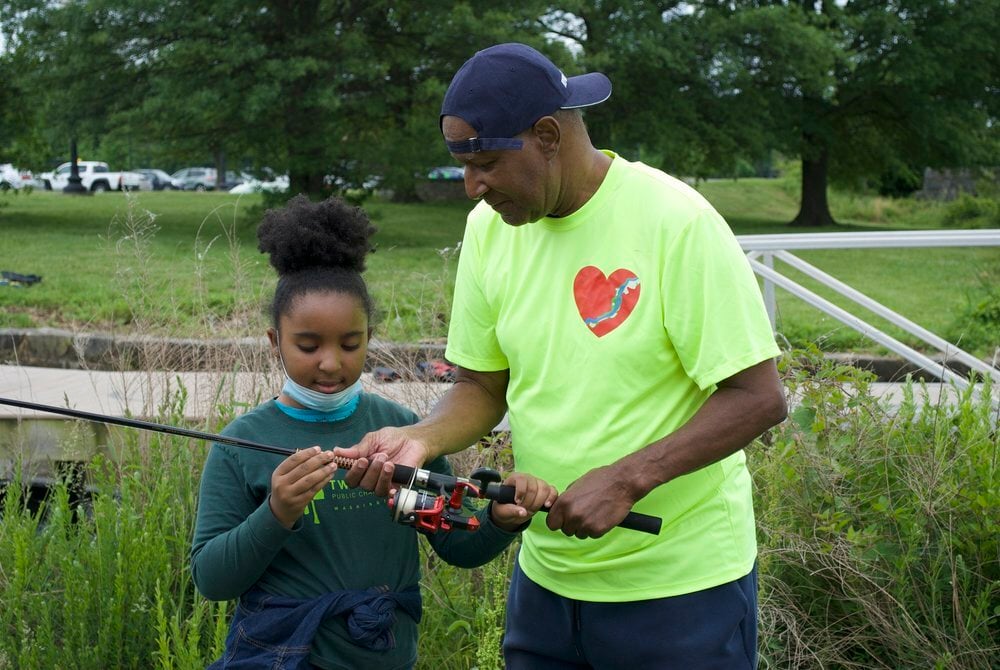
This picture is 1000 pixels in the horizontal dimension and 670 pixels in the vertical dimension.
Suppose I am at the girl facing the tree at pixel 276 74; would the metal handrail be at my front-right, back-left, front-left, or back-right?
front-right

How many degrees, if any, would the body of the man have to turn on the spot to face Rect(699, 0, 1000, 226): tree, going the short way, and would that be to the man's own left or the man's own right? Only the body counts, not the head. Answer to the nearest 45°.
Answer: approximately 135° to the man's own right

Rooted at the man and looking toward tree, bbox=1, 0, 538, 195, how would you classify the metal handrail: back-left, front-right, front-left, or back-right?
front-right

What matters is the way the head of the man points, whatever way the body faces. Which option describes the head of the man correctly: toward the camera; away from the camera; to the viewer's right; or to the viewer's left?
to the viewer's left

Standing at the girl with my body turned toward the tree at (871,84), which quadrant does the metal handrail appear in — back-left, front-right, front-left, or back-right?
front-right

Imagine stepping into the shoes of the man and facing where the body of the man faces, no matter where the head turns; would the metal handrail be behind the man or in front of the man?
behind

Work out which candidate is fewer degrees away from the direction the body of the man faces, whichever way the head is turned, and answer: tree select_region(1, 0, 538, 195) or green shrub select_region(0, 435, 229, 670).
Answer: the green shrub

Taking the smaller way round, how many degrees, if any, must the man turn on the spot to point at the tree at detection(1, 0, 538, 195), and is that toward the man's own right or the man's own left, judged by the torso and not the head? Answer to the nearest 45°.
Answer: approximately 135° to the man's own right

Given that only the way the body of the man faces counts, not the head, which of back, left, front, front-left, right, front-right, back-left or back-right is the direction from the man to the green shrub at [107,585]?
right

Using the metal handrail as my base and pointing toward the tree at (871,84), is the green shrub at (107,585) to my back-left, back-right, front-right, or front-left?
back-left

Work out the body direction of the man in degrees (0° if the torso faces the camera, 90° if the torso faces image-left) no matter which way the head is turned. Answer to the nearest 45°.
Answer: approximately 45°

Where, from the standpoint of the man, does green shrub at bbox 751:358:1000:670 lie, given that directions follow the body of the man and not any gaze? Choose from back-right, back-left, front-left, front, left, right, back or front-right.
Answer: back
